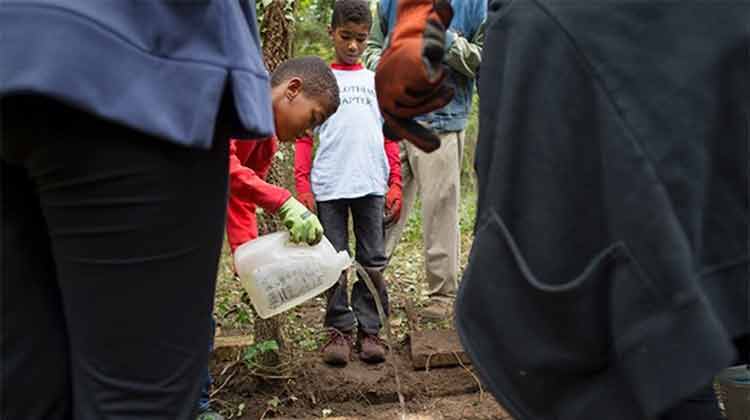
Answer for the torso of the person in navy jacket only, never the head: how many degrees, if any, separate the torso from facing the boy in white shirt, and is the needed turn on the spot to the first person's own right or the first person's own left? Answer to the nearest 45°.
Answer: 0° — they already face them

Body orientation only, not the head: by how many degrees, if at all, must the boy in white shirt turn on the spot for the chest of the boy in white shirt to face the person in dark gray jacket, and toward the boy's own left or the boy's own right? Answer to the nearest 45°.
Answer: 0° — they already face them

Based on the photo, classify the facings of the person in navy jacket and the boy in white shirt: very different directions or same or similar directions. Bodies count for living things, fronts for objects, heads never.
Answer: very different directions

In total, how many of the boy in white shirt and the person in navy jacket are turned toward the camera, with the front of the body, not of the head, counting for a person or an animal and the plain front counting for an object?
1

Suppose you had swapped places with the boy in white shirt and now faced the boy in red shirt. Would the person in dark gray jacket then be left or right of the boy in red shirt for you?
left

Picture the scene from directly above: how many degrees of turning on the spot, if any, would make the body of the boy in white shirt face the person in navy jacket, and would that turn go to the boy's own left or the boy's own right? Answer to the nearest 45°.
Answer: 0° — they already face them

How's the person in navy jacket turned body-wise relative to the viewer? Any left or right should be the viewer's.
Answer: facing away from the viewer and to the right of the viewer
